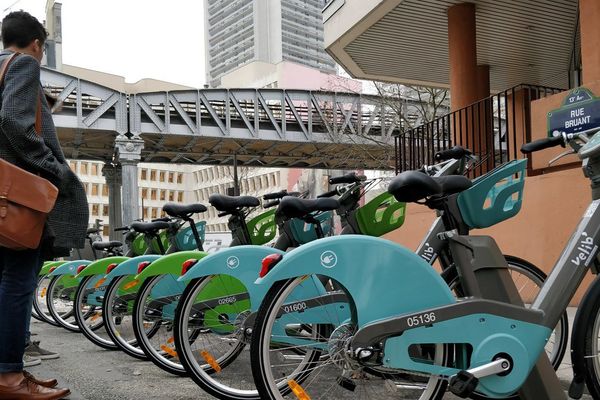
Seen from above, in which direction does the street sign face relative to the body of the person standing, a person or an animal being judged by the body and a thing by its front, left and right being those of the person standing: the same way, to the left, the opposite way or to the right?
the opposite way

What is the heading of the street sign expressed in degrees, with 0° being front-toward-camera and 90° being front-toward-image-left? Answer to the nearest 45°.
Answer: approximately 45°

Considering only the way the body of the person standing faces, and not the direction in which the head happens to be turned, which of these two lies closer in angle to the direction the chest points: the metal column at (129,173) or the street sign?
the street sign

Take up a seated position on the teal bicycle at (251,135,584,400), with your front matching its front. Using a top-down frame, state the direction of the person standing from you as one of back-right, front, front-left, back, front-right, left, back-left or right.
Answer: back

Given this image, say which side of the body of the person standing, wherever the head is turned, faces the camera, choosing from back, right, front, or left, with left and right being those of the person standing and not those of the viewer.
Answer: right

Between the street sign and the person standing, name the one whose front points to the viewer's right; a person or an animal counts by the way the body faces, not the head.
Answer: the person standing

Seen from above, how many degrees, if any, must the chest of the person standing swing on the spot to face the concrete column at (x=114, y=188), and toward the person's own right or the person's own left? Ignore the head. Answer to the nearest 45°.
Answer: approximately 90° to the person's own left

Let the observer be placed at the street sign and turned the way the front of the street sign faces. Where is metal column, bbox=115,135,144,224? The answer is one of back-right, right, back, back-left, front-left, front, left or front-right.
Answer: right

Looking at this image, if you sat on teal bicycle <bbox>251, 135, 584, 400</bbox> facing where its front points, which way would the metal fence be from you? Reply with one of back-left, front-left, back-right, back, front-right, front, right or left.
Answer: left

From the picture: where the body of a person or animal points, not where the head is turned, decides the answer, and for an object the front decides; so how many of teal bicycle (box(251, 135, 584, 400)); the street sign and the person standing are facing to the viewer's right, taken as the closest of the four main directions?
2

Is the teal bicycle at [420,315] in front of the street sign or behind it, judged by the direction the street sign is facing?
in front

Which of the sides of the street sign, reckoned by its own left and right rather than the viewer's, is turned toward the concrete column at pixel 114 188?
right

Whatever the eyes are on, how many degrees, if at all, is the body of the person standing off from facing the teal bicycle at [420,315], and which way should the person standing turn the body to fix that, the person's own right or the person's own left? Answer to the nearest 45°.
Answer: approximately 45° to the person's own right

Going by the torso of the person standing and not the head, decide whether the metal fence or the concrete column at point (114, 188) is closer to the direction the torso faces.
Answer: the metal fence
